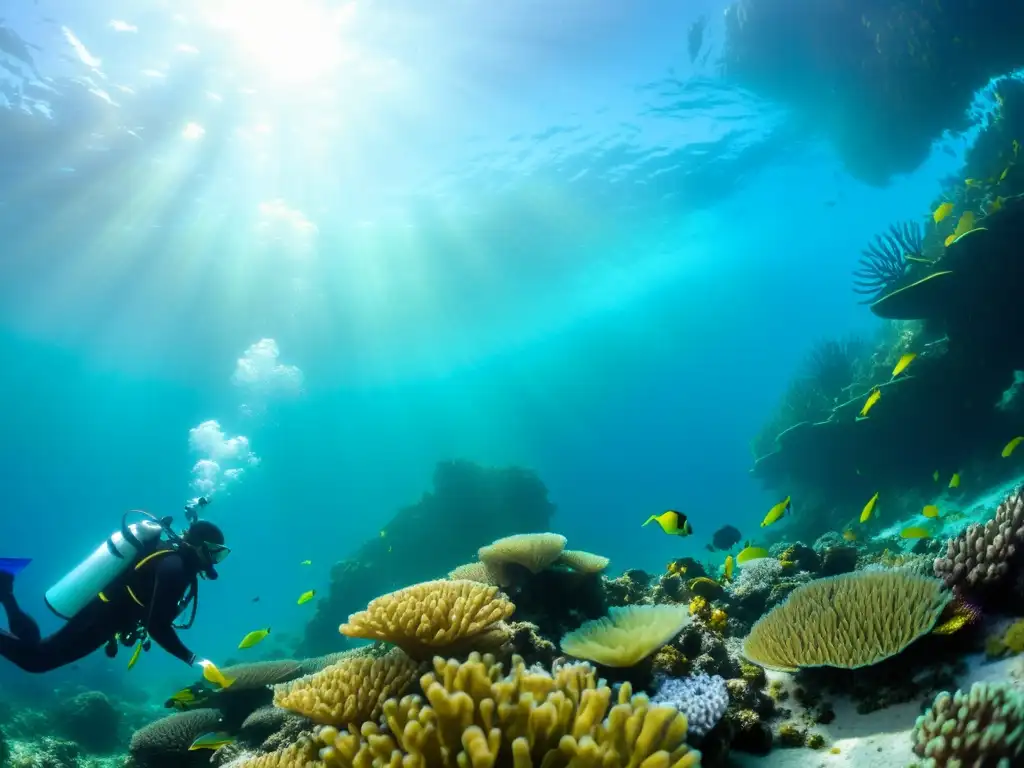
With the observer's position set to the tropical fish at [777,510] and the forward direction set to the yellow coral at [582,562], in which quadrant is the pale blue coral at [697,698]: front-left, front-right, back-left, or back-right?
front-left
